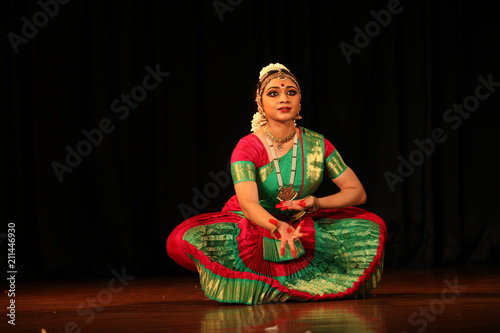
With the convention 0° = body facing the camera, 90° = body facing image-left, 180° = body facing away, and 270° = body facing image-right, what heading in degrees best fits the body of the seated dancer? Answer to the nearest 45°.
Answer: approximately 0°
